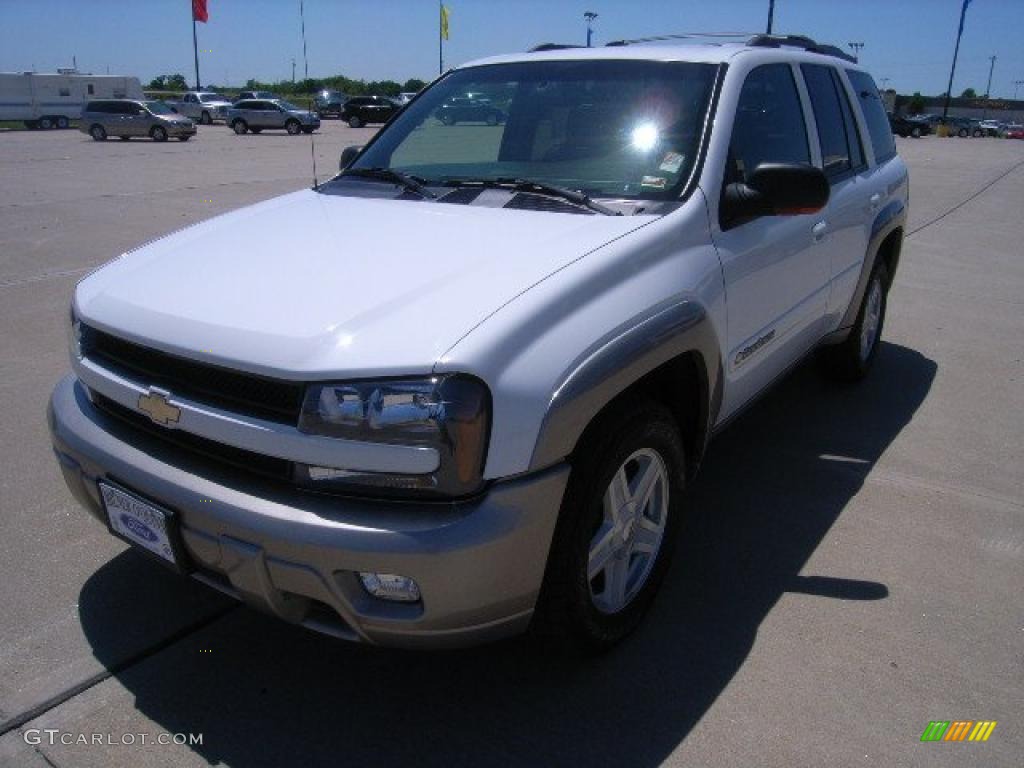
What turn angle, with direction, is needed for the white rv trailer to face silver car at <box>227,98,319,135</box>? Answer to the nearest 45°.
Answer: approximately 45° to its right

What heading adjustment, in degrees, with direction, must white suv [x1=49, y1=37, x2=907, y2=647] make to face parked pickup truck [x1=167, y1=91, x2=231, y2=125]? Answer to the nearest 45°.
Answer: approximately 135° to its right

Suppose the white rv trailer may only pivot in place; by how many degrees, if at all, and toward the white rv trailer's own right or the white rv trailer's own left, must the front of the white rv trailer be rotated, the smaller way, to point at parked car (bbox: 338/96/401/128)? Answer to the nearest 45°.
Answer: approximately 45° to the white rv trailer's own right

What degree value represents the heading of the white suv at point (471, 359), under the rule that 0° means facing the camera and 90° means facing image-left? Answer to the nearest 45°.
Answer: approximately 45°

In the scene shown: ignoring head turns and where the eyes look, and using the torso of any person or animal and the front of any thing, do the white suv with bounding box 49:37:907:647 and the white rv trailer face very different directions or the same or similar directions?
very different directions

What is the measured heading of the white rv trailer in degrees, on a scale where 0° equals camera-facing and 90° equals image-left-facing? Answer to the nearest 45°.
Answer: approximately 270°

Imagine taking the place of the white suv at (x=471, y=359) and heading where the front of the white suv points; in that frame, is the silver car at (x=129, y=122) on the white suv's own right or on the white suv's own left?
on the white suv's own right

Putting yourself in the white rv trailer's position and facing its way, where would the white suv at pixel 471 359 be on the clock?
The white suv is roughly at 3 o'clock from the white rv trailer.

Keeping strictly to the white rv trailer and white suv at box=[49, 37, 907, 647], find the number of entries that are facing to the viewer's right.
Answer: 1
